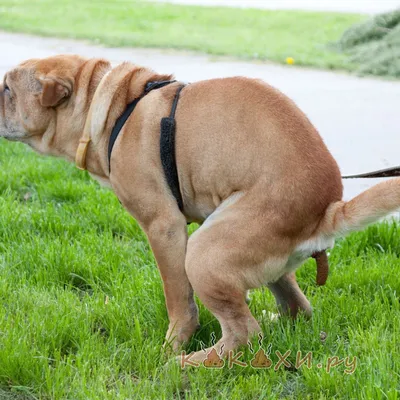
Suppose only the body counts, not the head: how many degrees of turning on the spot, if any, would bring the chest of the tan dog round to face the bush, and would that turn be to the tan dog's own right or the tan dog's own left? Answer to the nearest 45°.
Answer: approximately 90° to the tan dog's own right

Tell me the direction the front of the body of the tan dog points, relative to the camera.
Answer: to the viewer's left
